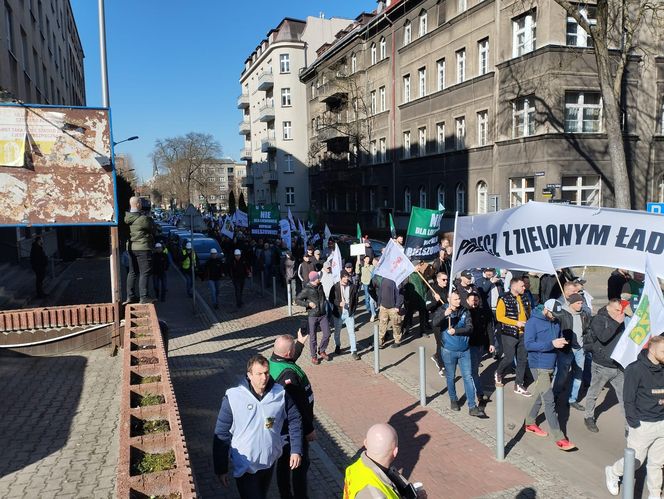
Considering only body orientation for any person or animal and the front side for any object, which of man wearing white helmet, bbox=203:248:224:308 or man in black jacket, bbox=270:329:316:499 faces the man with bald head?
the man wearing white helmet

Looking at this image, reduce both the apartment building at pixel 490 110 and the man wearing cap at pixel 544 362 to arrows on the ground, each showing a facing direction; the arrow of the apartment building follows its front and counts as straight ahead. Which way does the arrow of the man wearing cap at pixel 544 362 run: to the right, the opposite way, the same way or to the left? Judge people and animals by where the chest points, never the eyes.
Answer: to the left

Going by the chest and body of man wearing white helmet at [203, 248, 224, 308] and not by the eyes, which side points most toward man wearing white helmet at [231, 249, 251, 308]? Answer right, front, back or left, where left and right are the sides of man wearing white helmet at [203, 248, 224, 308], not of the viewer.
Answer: left

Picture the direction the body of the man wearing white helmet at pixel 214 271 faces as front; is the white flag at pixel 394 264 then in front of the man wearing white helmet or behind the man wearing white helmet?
in front

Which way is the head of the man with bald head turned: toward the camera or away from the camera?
away from the camera

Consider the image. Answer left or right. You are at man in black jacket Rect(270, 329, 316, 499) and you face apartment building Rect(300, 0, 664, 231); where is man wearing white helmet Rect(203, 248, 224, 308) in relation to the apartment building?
left

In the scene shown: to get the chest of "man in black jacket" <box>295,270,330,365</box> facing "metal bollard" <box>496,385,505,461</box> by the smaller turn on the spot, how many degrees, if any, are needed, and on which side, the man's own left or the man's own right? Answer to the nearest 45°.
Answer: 0° — they already face it

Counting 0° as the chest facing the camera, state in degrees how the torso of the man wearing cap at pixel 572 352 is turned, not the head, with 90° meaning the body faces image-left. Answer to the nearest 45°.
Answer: approximately 315°

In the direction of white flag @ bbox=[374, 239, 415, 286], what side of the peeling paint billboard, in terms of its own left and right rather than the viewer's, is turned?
left

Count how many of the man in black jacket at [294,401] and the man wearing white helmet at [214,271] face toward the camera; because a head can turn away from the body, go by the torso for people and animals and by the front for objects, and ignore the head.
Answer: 1

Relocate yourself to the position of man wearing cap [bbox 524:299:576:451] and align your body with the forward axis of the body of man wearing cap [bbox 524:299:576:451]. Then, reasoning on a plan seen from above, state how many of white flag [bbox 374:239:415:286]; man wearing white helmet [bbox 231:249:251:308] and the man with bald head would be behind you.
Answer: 2

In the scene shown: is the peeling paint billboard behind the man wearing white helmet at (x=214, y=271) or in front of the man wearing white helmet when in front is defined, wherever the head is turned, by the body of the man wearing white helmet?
in front

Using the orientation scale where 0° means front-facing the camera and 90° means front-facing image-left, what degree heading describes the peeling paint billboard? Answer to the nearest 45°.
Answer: approximately 0°

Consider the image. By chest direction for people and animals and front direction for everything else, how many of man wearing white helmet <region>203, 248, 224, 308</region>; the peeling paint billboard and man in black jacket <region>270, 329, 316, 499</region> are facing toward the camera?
2

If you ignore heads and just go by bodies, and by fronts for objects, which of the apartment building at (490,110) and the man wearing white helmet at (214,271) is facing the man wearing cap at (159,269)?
the apartment building
